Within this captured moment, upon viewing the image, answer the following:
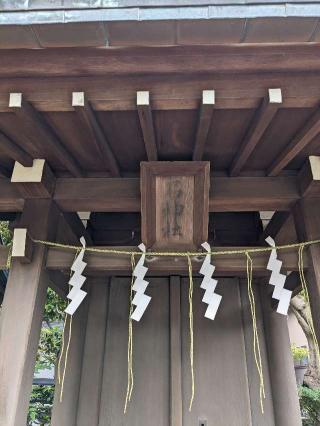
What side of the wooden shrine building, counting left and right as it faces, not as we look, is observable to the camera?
front

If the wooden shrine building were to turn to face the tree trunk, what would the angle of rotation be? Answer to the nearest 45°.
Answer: approximately 135° to its left
